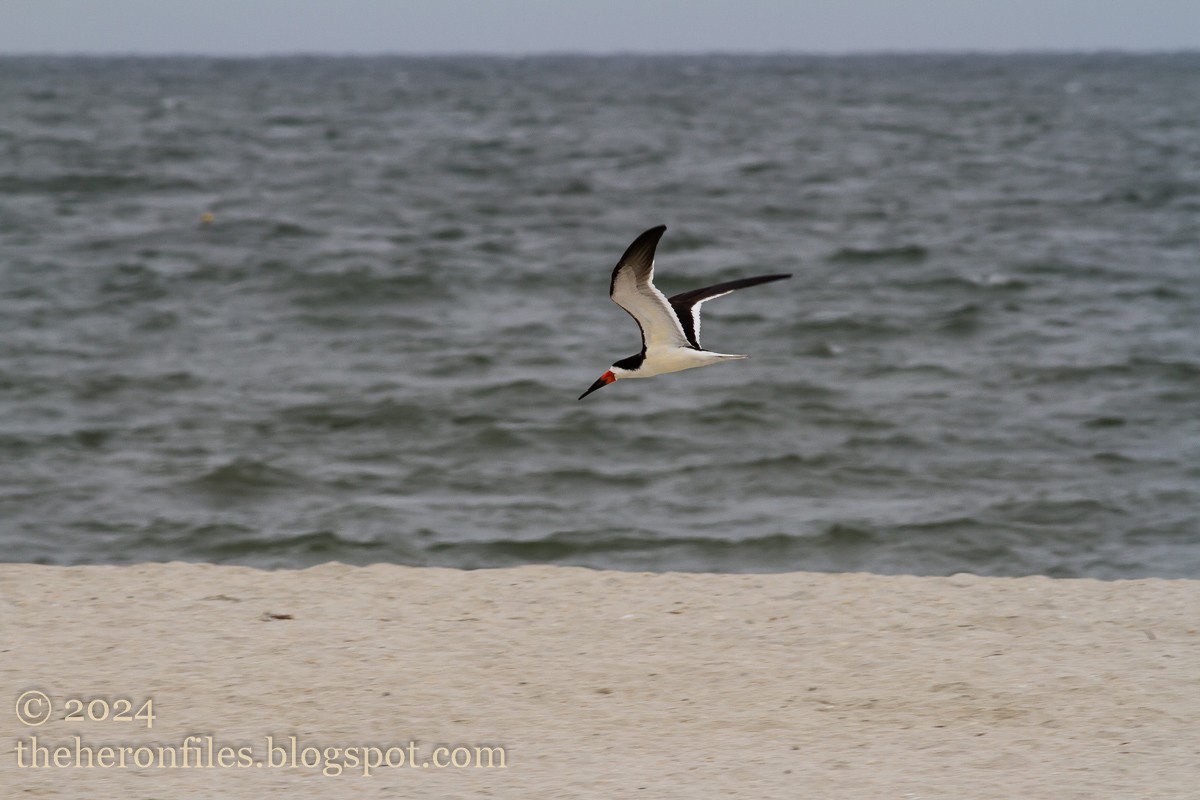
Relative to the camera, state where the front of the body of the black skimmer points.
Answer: to the viewer's left
